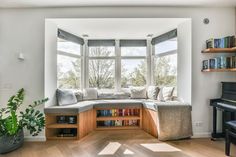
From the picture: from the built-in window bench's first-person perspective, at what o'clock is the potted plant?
The potted plant is roughly at 2 o'clock from the built-in window bench.

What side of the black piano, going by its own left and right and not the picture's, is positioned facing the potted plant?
front

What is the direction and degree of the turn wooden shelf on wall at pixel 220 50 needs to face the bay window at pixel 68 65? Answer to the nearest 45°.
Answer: approximately 90° to its right

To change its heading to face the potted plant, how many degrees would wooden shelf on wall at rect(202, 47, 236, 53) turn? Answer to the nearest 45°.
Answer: approximately 45° to its right

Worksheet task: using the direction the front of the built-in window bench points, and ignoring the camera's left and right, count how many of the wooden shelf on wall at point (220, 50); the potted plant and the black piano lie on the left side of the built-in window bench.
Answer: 2

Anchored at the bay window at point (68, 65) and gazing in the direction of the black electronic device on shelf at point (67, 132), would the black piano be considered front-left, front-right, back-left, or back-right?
front-left

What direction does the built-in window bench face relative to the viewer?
toward the camera

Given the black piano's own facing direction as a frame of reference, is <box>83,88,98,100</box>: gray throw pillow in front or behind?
in front
